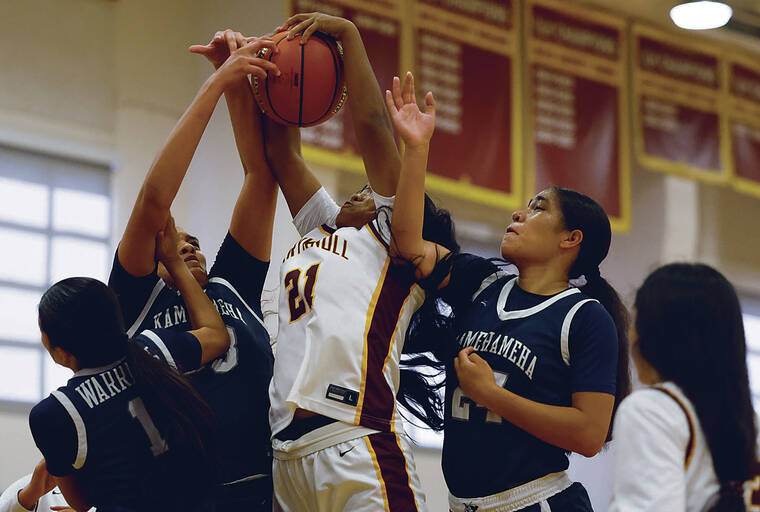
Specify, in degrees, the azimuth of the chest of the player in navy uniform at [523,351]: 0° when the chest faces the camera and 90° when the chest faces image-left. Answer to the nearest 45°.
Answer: approximately 45°

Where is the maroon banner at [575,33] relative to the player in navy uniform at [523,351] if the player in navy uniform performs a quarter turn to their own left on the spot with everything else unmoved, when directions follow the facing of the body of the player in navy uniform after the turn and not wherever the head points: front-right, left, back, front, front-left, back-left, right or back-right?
back-left

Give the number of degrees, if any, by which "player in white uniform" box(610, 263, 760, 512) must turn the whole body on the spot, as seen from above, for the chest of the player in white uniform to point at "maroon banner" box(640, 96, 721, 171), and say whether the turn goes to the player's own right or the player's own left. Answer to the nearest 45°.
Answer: approximately 45° to the player's own right

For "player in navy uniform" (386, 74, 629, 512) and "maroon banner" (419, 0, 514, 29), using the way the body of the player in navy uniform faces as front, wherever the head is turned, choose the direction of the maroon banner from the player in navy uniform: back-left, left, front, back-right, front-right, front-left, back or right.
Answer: back-right

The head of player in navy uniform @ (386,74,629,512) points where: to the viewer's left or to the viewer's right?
to the viewer's left

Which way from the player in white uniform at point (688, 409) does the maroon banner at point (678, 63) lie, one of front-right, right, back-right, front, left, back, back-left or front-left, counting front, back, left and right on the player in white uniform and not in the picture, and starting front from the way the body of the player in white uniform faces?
front-right

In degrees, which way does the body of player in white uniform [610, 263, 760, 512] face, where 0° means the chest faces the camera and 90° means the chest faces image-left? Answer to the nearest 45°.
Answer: approximately 135°
